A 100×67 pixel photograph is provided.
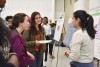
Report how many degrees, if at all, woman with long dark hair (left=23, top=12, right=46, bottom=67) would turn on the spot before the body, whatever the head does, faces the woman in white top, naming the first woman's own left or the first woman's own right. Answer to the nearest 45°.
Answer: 0° — they already face them

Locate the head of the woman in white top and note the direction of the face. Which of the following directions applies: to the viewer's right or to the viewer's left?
to the viewer's left

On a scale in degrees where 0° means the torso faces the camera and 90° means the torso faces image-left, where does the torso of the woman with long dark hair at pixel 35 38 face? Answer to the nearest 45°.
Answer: approximately 315°
